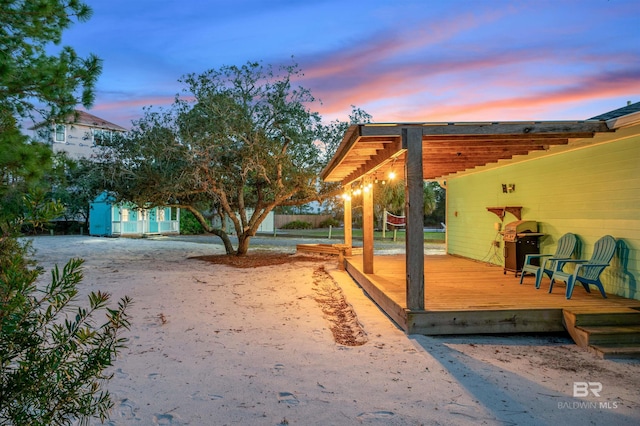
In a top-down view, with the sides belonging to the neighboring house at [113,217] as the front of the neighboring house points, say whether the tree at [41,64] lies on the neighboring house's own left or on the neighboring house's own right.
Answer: on the neighboring house's own right

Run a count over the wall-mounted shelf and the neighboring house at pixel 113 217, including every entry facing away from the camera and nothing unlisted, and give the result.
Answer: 0

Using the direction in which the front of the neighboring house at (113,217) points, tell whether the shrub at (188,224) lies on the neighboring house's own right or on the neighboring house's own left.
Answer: on the neighboring house's own left

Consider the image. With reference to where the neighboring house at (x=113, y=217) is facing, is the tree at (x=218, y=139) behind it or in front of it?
in front

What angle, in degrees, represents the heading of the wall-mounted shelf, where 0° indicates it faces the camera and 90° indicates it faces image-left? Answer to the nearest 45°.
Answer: approximately 45°

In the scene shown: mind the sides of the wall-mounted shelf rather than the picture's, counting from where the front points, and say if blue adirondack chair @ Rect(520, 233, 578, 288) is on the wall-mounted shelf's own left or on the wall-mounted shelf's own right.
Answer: on the wall-mounted shelf's own left

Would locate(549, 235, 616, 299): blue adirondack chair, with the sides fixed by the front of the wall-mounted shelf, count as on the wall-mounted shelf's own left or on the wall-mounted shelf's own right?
on the wall-mounted shelf's own left

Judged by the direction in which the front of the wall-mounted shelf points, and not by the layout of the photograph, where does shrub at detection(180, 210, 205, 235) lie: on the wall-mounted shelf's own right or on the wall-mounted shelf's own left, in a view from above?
on the wall-mounted shelf's own right

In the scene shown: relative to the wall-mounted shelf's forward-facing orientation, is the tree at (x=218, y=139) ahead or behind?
ahead

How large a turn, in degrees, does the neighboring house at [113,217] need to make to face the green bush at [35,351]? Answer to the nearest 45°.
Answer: approximately 45° to its right

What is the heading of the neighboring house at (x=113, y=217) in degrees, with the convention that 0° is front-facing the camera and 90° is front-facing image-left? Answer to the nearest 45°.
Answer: approximately 315°

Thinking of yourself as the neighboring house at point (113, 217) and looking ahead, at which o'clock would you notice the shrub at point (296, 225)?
The shrub is roughly at 10 o'clock from the neighboring house.

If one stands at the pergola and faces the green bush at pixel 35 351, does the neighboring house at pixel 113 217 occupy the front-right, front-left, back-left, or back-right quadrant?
back-right

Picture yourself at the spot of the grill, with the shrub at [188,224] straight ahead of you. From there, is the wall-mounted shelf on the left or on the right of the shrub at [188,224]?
right
